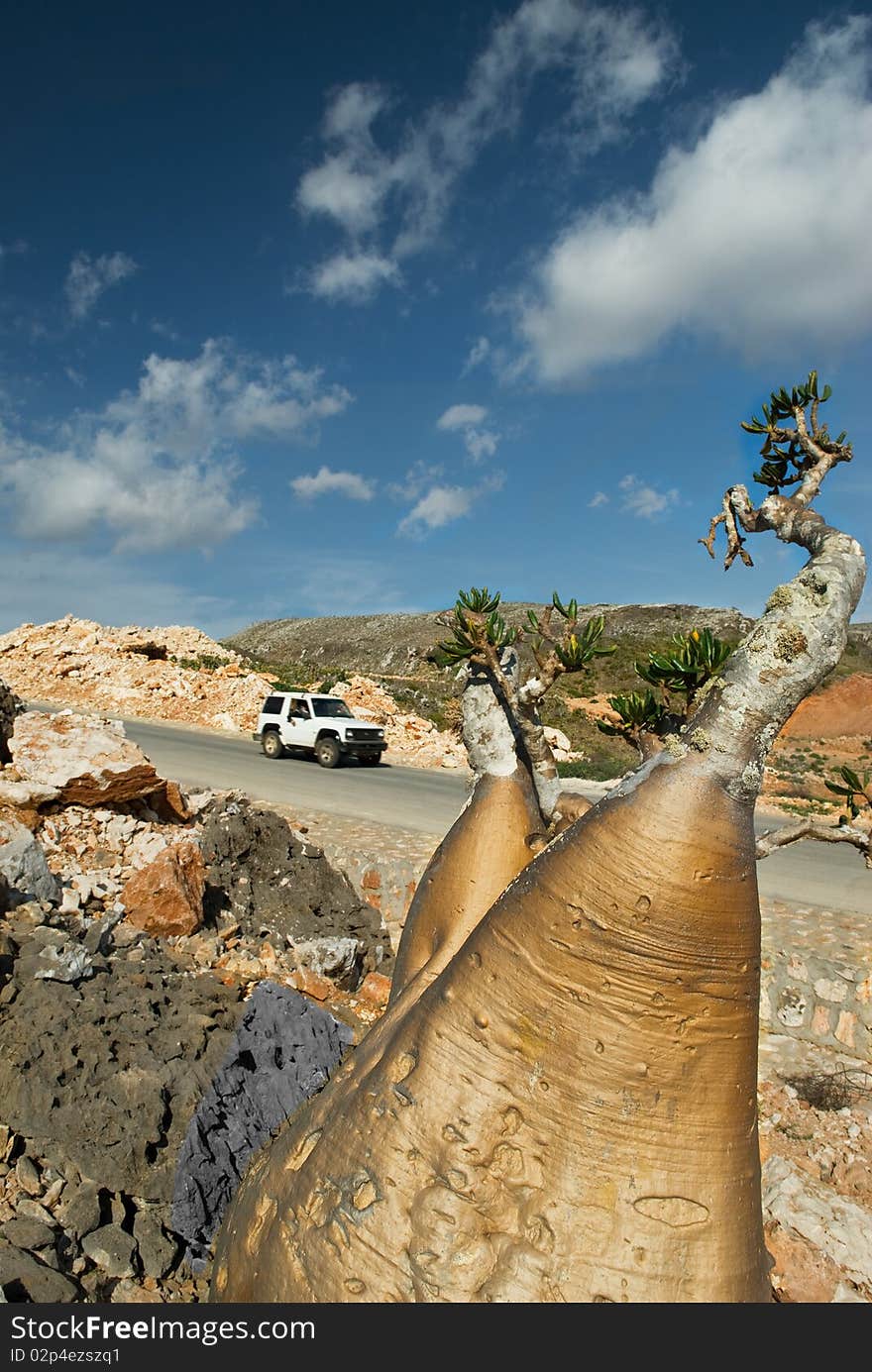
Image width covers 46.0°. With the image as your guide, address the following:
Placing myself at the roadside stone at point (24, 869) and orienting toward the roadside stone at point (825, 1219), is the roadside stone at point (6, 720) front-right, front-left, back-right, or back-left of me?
back-left

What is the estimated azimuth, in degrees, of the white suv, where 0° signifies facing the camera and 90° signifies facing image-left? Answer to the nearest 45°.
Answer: approximately 315°

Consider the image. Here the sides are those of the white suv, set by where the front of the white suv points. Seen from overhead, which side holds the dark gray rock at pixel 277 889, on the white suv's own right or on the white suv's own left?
on the white suv's own right

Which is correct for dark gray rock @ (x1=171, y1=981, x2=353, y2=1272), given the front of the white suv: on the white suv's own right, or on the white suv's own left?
on the white suv's own right

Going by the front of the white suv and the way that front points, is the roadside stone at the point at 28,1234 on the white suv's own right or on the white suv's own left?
on the white suv's own right

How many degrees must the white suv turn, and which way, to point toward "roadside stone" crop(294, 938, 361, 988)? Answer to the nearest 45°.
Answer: approximately 45° to its right

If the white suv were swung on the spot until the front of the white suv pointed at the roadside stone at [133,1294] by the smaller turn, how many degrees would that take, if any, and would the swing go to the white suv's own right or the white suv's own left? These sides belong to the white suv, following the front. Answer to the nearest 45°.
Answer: approximately 45° to the white suv's own right

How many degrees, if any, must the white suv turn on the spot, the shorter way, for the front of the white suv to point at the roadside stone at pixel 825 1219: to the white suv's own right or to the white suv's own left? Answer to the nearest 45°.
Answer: approximately 45° to the white suv's own right
